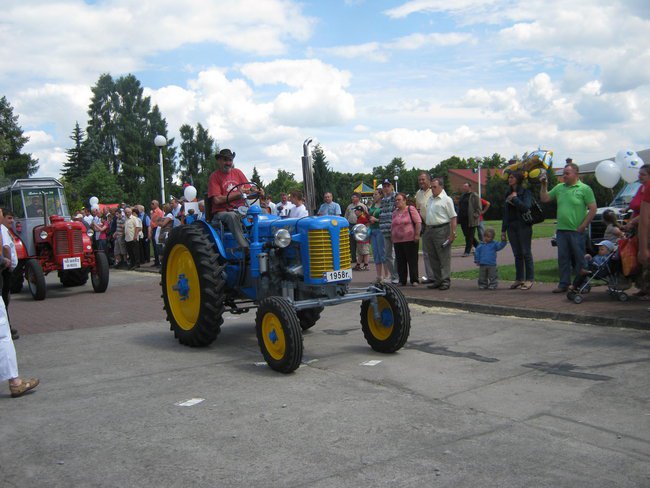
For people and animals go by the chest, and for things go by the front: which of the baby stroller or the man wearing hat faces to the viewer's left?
the baby stroller

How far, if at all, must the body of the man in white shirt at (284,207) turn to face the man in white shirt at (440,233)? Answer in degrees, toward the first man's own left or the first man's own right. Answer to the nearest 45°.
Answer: approximately 45° to the first man's own left

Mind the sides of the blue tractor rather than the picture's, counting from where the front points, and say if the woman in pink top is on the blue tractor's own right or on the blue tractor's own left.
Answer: on the blue tractor's own left

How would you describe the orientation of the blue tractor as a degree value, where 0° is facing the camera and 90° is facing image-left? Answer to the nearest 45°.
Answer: approximately 315°

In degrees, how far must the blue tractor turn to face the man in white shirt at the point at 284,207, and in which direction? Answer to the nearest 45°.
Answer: approximately 135° to its left

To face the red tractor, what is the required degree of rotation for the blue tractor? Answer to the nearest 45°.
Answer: approximately 180°

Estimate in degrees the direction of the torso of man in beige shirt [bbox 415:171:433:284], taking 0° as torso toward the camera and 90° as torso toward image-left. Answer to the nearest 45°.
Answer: approximately 45°

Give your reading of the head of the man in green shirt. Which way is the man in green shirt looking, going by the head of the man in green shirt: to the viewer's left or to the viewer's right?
to the viewer's left

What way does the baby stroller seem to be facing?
to the viewer's left

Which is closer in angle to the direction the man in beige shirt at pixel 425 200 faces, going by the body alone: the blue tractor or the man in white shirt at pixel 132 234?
the blue tractor

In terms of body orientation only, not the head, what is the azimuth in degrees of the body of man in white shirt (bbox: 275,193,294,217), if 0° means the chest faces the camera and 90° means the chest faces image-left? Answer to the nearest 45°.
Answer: approximately 0°

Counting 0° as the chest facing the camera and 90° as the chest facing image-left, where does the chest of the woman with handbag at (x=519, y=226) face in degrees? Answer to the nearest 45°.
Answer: approximately 45°

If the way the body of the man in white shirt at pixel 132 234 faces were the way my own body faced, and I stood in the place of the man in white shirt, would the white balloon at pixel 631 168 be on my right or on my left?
on my left
